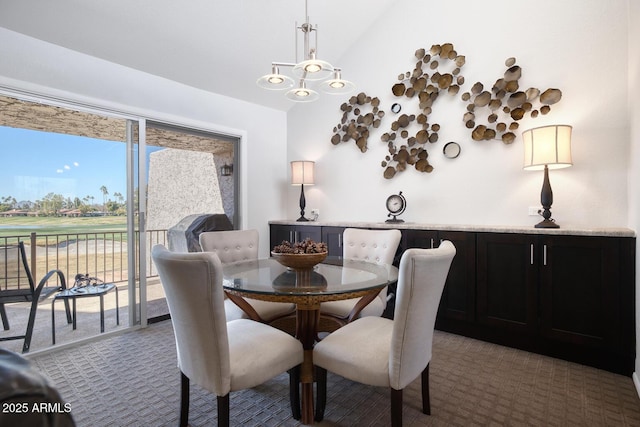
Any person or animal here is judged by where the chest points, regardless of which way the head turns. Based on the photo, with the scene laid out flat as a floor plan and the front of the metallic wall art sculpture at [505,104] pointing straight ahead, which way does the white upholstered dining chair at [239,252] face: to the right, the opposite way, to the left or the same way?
to the left

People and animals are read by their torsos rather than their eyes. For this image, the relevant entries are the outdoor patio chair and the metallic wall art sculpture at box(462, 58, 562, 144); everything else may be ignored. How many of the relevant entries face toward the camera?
1

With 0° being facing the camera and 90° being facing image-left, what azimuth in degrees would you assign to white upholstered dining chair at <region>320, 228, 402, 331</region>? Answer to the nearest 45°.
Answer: approximately 45°

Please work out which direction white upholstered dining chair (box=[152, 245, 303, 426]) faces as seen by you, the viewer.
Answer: facing away from the viewer and to the right of the viewer

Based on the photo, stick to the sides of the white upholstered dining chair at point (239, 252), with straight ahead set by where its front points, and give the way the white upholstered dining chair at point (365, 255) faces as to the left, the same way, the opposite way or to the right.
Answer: to the right
